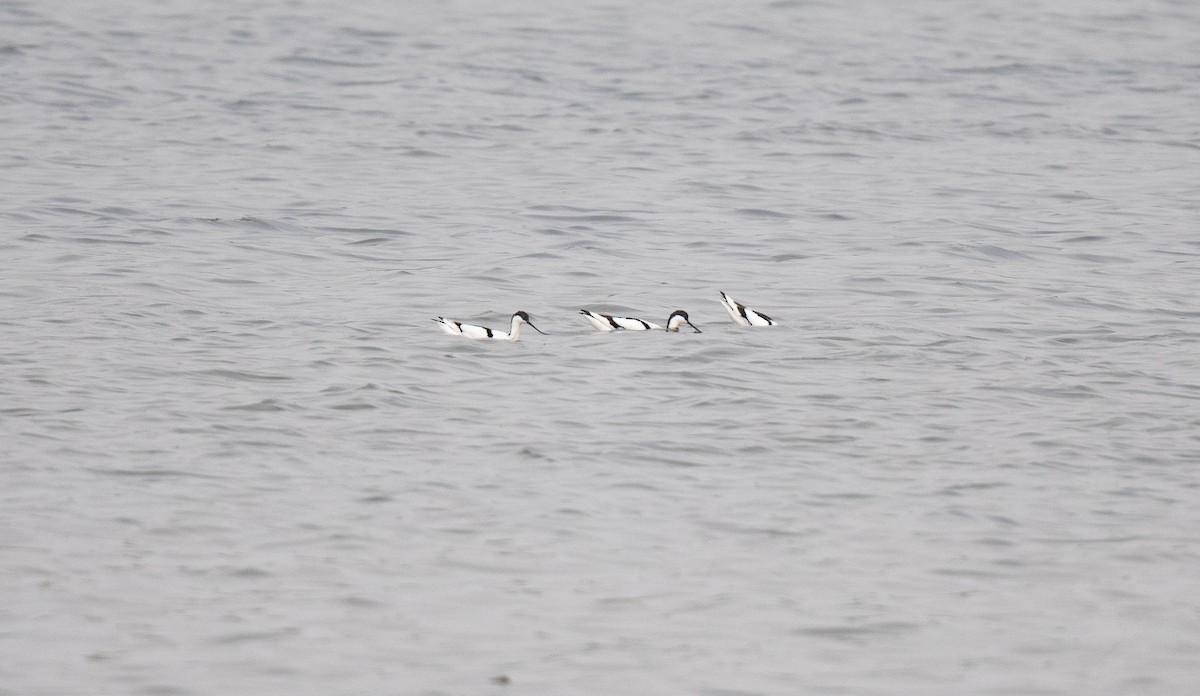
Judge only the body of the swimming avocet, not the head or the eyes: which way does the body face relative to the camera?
to the viewer's right

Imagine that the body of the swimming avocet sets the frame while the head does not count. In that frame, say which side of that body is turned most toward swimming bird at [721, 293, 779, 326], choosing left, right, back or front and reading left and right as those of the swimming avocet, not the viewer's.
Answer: front
